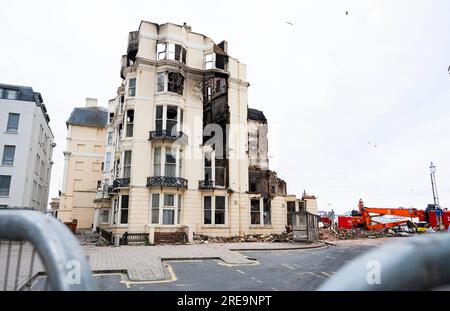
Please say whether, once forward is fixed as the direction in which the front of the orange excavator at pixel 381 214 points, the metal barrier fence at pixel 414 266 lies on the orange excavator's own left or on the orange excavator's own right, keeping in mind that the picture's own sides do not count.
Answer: on the orange excavator's own left

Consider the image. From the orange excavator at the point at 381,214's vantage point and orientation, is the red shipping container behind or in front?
in front

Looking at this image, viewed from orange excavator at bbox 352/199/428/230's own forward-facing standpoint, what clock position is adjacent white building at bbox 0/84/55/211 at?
The adjacent white building is roughly at 10 o'clock from the orange excavator.

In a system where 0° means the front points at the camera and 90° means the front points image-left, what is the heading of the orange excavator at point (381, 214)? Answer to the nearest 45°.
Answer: approximately 90°

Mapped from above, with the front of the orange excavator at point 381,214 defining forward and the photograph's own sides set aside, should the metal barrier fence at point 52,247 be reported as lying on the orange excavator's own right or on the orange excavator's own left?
on the orange excavator's own left

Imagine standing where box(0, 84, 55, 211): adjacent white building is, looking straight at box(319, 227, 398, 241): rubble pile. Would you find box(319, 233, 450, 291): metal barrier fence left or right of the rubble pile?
right

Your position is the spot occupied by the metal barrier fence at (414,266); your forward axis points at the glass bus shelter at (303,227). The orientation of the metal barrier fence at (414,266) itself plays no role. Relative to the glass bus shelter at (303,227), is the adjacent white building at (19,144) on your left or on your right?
left

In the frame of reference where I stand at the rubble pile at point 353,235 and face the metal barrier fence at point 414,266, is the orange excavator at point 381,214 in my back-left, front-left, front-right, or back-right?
back-left
